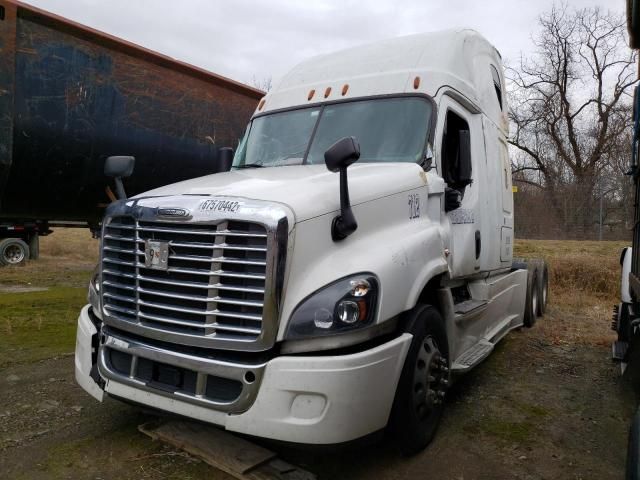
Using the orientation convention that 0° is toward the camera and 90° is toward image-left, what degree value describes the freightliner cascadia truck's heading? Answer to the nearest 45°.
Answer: approximately 45°

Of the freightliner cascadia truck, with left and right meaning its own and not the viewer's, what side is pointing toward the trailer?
right
